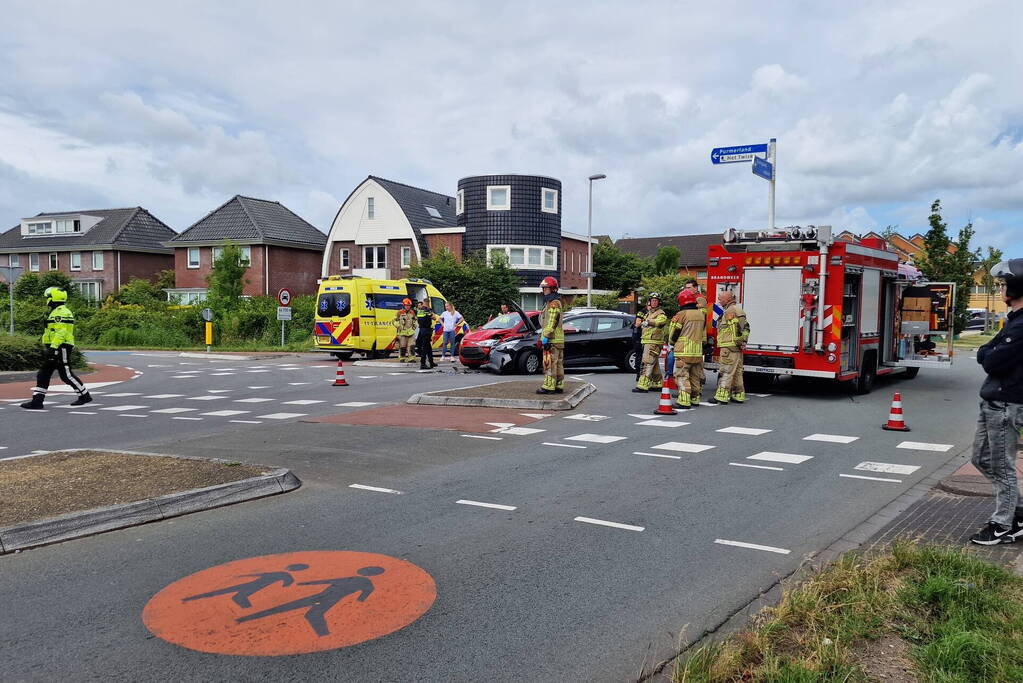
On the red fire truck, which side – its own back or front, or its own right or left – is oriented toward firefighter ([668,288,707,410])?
back

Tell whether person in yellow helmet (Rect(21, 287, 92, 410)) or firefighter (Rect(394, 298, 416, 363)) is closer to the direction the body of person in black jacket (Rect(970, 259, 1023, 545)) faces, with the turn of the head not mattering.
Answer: the person in yellow helmet

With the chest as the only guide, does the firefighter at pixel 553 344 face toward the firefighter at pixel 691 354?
no

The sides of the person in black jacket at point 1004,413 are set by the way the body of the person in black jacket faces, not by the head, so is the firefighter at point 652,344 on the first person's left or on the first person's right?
on the first person's right

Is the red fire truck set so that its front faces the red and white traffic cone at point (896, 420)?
no

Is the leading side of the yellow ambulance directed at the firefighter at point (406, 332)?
no

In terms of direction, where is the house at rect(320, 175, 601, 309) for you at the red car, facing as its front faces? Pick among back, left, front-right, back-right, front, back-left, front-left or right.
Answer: back-right

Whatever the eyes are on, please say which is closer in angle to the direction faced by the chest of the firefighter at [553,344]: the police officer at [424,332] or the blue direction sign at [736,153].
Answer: the police officer

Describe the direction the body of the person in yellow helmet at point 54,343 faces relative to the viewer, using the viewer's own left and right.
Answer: facing to the left of the viewer

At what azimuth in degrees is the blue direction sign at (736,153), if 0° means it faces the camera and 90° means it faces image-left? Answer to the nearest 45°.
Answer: approximately 0°

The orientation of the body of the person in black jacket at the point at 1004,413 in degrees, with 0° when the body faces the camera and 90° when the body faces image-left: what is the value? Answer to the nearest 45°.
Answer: approximately 90°

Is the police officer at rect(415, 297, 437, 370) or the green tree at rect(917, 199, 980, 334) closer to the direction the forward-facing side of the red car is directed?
the police officer

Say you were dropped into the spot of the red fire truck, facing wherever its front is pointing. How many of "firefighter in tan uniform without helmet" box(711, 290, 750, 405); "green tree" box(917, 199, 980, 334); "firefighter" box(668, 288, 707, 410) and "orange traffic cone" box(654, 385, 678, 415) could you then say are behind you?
3
